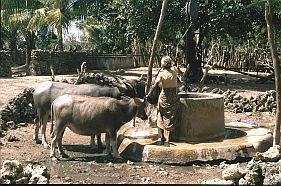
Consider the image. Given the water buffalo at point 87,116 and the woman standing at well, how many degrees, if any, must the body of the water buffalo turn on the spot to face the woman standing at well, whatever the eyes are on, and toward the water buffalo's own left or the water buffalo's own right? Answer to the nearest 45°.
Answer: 0° — it already faces them

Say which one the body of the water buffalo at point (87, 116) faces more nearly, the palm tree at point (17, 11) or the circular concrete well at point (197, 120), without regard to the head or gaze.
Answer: the circular concrete well

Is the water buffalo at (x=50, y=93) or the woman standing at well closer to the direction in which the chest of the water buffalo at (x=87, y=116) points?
the woman standing at well

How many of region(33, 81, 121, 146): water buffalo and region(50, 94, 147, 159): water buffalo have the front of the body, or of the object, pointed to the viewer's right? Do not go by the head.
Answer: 2

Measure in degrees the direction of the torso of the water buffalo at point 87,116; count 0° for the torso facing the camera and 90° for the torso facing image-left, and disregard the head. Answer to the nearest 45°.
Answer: approximately 270°

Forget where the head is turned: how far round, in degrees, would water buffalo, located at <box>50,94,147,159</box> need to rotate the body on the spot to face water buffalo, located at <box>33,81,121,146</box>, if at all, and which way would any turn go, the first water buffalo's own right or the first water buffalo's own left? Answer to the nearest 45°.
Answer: approximately 135° to the first water buffalo's own left

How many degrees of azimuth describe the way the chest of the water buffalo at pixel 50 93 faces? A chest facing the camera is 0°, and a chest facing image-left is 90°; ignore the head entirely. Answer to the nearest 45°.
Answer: approximately 270°

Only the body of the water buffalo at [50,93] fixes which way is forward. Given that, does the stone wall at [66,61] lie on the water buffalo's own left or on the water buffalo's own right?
on the water buffalo's own left

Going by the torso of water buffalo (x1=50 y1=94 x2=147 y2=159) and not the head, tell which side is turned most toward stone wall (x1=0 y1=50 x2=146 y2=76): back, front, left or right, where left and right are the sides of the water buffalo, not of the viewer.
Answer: left

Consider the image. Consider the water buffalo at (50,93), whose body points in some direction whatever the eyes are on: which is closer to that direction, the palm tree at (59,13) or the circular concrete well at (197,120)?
the circular concrete well

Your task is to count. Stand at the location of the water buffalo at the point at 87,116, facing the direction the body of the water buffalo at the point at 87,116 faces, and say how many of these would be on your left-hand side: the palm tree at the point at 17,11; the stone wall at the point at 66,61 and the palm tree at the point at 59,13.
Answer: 3
